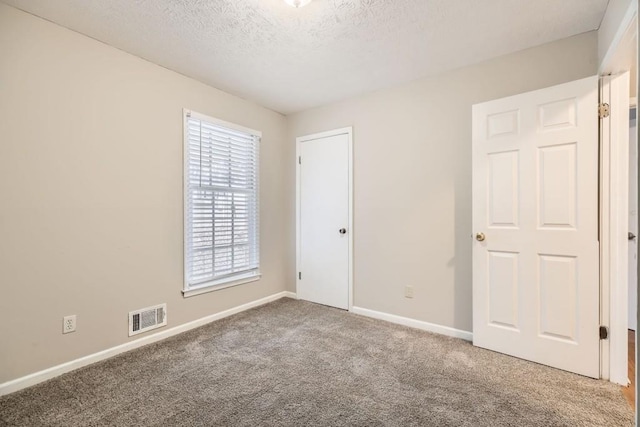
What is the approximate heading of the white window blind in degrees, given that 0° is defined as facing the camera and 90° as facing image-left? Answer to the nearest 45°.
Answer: approximately 315°

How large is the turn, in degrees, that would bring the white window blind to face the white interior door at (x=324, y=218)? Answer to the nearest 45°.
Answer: approximately 45° to its left

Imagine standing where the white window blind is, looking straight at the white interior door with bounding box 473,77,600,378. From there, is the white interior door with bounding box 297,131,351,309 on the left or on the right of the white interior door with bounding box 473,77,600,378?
left

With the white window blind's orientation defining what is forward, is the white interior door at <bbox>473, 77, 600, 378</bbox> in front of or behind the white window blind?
in front
